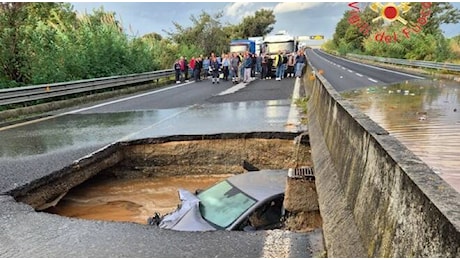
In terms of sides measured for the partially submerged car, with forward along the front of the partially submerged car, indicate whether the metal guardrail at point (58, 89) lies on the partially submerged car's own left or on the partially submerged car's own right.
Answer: on the partially submerged car's own right

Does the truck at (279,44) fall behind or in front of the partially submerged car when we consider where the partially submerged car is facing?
behind

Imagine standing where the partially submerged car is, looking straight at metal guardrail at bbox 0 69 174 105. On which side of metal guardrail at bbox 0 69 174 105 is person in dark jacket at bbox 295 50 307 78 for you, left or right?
right

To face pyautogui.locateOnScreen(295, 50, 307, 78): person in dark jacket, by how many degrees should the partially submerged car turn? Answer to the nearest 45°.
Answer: approximately 135° to its right

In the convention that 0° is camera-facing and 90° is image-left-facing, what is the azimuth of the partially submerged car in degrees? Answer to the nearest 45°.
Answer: approximately 45°
